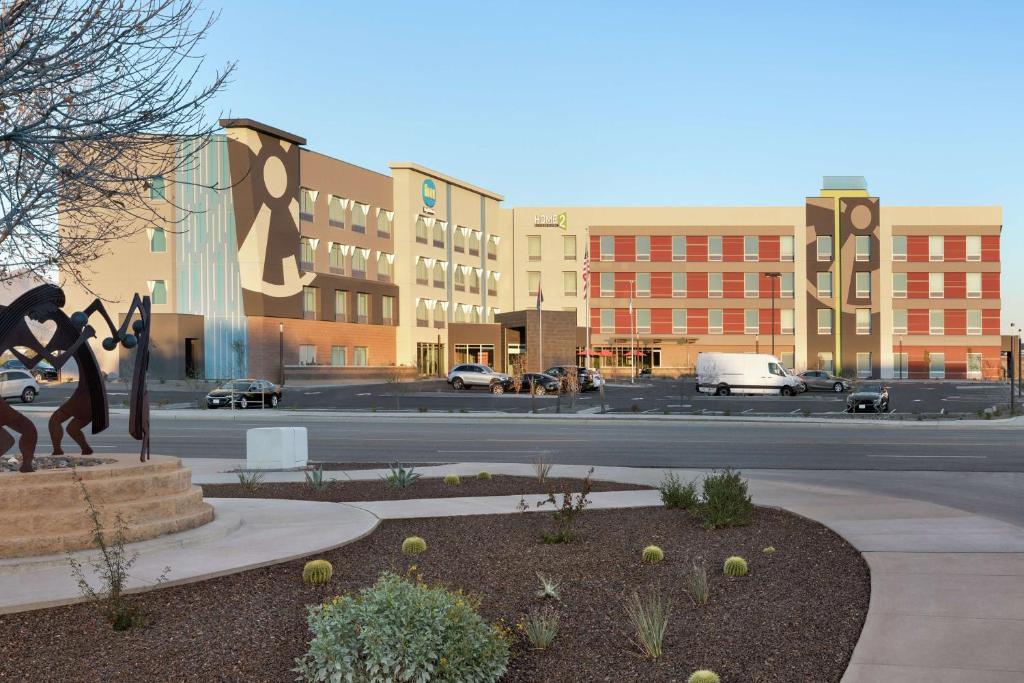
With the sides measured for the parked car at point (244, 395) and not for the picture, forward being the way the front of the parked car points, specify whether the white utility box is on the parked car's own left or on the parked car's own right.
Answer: on the parked car's own left

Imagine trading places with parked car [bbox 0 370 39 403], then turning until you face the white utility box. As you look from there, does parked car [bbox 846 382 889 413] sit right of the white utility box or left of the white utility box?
left

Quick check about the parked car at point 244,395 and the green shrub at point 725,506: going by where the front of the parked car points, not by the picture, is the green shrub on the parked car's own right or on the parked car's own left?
on the parked car's own left

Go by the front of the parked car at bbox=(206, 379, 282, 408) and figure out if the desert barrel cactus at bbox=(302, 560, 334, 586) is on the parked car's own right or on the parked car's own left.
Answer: on the parked car's own left

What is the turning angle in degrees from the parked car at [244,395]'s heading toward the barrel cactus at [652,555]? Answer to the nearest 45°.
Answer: approximately 45° to its left

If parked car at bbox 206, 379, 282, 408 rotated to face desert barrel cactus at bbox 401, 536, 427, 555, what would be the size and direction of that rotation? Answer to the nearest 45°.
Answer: approximately 45° to its left

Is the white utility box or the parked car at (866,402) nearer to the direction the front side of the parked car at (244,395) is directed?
the white utility box

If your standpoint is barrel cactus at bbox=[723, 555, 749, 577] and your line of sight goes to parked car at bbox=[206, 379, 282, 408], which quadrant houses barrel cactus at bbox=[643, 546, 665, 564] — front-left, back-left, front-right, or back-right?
front-left

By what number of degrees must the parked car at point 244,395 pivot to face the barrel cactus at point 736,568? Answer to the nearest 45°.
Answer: approximately 45° to its left

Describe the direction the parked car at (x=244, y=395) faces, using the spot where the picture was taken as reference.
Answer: facing the viewer and to the left of the viewer
